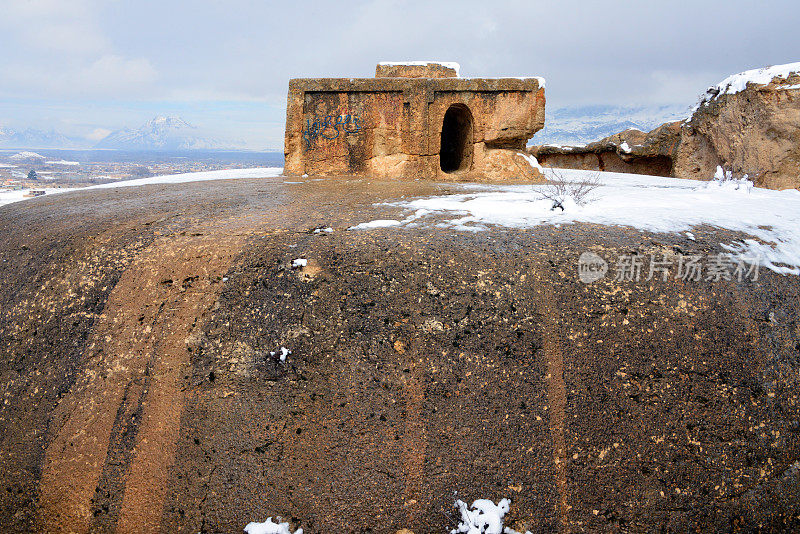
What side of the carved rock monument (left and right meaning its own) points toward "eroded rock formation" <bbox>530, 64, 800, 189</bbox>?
left

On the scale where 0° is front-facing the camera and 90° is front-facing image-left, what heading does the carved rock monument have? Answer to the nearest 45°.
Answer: approximately 0°
